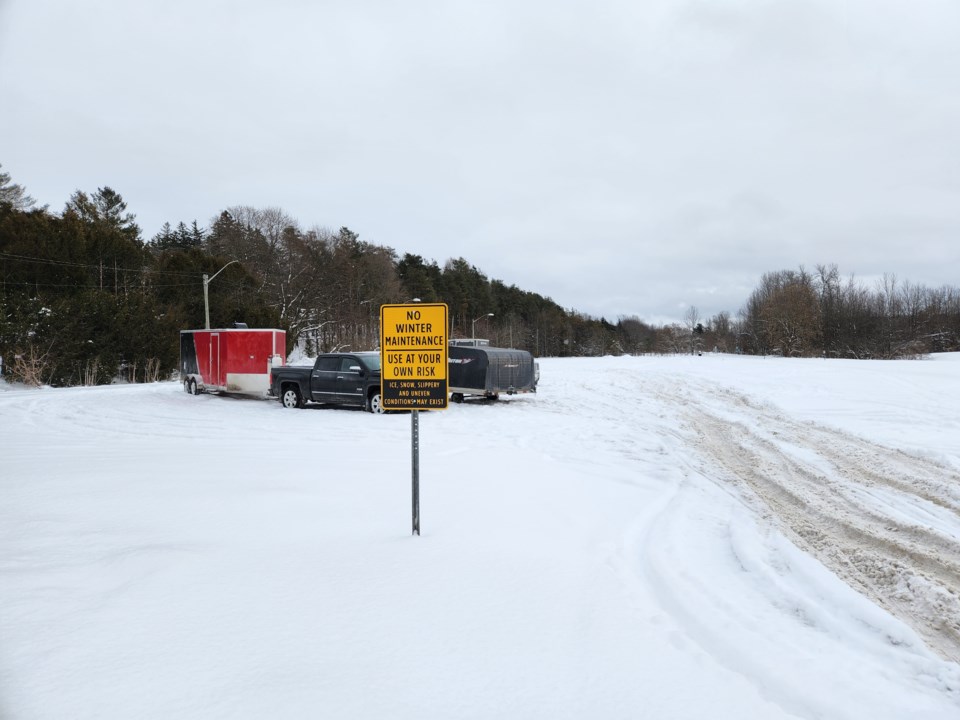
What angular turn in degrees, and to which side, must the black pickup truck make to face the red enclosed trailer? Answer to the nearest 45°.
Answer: approximately 180°

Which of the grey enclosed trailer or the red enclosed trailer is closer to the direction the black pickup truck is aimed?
the grey enclosed trailer

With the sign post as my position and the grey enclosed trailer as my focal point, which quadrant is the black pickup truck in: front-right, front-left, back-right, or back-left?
front-left

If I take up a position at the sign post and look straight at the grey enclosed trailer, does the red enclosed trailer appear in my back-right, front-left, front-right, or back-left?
front-left

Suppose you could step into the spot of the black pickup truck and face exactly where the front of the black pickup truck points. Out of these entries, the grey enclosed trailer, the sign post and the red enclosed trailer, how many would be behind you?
1

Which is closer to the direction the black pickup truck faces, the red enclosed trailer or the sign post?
the sign post

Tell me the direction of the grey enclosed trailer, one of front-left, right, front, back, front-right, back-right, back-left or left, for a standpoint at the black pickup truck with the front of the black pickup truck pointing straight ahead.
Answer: front-left

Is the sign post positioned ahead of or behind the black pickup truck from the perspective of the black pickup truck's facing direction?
ahead
